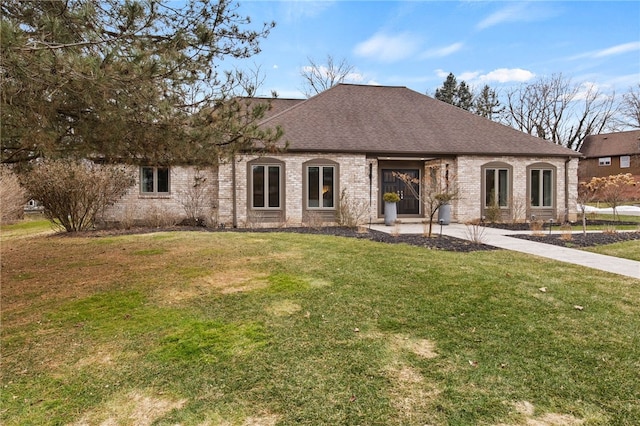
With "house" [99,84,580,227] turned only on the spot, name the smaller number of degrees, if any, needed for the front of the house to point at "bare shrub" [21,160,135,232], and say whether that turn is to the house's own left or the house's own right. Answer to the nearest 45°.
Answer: approximately 45° to the house's own right

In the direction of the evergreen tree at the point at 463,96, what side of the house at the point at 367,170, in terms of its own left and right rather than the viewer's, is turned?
back

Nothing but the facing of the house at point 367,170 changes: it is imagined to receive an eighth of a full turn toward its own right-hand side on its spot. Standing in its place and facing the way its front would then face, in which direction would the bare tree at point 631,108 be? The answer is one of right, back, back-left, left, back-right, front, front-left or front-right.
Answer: back

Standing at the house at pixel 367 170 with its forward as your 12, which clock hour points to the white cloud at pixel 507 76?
The white cloud is roughly at 7 o'clock from the house.

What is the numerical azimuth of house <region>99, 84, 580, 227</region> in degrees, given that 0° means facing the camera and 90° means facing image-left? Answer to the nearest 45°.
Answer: approximately 0°

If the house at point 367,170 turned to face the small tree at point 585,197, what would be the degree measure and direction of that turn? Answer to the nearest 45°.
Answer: approximately 45° to its left

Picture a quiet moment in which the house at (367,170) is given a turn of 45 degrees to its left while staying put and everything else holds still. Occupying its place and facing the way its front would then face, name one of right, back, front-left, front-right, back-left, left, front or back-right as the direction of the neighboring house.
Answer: left

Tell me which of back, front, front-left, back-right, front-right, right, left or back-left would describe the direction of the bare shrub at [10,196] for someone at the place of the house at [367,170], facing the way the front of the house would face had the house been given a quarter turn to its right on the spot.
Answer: front

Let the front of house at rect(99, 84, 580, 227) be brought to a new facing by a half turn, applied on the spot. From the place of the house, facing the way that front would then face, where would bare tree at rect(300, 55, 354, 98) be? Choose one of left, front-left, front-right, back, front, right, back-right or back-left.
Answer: front
